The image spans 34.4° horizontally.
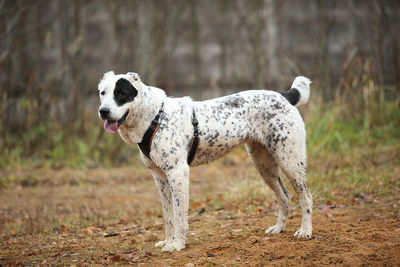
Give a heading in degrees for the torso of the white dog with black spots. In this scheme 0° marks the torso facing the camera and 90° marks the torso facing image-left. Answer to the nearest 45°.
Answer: approximately 90°
